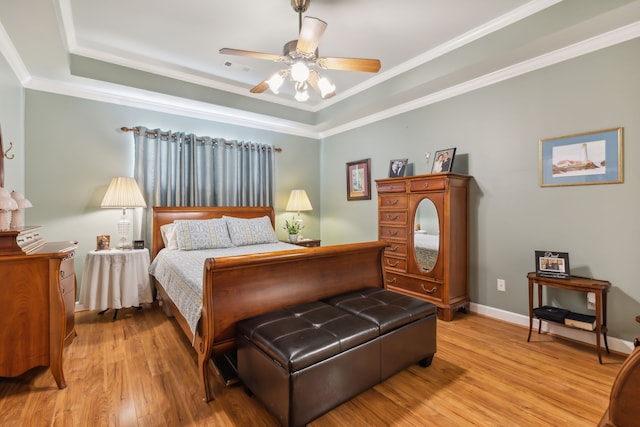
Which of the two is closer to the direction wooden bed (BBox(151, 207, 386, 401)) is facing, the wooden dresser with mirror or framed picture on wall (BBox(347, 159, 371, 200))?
the wooden dresser with mirror

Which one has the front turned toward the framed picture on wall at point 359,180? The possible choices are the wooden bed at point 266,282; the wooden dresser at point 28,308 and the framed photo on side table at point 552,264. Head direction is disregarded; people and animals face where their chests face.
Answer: the wooden dresser

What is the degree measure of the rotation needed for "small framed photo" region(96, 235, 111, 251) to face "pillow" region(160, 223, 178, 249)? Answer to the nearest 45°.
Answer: approximately 90° to its left

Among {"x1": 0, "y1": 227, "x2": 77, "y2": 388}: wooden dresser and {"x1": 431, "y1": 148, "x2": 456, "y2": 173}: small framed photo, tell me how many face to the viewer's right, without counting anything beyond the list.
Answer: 1

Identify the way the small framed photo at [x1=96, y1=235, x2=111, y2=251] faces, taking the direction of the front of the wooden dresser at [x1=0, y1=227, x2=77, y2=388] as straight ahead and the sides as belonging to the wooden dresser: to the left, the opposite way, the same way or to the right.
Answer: to the right

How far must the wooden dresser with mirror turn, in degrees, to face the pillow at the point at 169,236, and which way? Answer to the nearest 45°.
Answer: approximately 45° to its right

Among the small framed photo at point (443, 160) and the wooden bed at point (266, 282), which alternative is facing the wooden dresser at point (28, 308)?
the small framed photo

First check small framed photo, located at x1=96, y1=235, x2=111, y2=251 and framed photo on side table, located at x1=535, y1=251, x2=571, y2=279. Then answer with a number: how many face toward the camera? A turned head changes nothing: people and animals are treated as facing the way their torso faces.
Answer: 2

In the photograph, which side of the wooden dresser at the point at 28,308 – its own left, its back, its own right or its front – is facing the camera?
right

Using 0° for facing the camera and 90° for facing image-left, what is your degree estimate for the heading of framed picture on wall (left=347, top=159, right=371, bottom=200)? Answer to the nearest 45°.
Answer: approximately 45°

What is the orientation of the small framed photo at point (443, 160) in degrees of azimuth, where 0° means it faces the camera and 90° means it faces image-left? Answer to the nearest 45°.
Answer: approximately 45°

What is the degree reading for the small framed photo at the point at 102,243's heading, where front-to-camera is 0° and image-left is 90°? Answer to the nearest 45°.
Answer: approximately 0°
